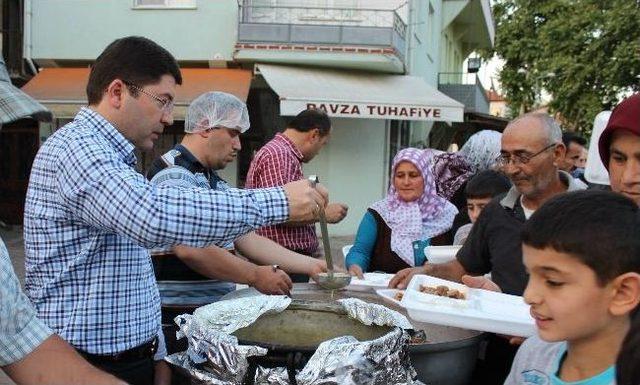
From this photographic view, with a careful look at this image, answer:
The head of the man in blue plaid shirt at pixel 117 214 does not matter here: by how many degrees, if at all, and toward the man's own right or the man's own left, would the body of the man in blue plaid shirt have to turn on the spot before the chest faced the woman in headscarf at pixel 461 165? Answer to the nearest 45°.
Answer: approximately 45° to the man's own left

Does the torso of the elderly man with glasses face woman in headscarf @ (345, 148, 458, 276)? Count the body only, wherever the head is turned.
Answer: no

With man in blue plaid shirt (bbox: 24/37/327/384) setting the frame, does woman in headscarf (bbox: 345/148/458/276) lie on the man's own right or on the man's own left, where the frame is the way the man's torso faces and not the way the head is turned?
on the man's own left

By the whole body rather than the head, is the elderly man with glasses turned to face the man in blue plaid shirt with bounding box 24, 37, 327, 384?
yes

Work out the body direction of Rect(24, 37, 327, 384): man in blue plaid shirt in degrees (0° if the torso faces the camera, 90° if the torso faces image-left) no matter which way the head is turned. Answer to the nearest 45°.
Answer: approximately 270°

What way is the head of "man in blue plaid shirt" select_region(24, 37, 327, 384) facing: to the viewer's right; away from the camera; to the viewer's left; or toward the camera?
to the viewer's right

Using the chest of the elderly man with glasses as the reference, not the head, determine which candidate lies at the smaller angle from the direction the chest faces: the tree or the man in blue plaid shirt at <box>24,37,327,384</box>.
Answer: the man in blue plaid shirt

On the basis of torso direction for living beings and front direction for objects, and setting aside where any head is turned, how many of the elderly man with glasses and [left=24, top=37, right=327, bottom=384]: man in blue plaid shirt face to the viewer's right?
1

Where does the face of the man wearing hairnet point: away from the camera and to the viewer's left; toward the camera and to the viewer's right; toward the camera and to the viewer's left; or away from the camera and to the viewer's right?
toward the camera and to the viewer's right

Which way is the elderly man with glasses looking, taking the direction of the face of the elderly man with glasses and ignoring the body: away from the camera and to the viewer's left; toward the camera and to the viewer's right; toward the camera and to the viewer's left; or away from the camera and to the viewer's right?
toward the camera and to the viewer's left

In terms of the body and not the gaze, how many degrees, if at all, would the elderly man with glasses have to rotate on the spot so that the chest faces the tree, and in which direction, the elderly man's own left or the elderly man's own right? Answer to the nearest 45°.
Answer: approximately 135° to the elderly man's own right

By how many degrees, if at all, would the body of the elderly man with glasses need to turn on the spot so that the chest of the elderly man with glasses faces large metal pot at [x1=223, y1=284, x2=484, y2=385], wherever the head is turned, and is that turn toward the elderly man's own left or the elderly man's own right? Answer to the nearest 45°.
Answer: approximately 45° to the elderly man's own left

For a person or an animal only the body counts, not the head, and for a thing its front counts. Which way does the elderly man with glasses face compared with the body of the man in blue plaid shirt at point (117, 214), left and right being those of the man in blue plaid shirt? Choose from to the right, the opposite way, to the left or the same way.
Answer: the opposite way

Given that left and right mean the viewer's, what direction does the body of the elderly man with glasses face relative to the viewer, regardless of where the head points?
facing the viewer and to the left of the viewer
